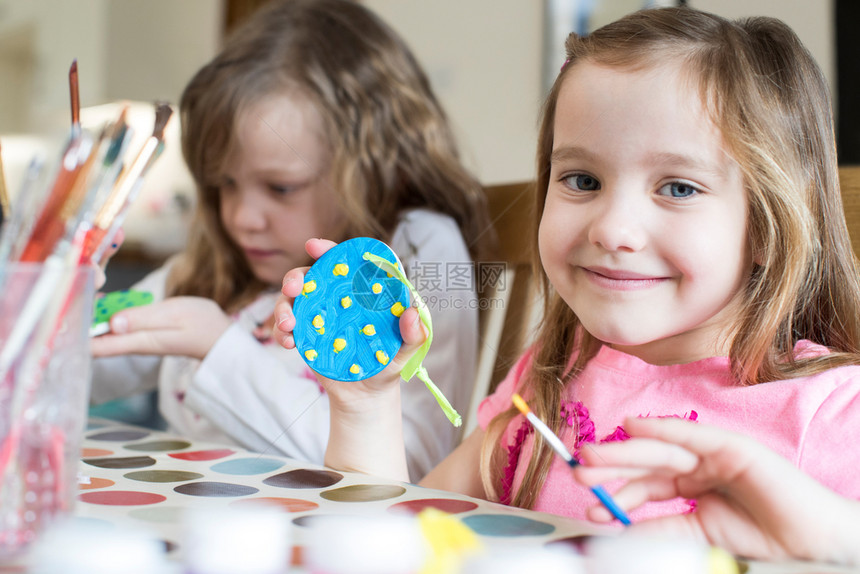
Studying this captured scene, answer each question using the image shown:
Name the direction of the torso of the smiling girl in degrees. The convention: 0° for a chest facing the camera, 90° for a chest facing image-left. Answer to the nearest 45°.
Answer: approximately 45°

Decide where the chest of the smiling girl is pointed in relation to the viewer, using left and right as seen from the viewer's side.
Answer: facing the viewer and to the left of the viewer
